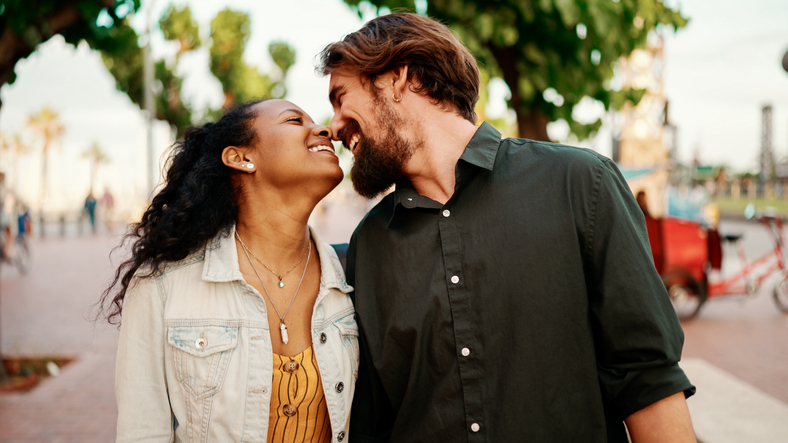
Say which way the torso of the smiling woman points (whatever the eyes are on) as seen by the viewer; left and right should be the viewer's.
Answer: facing the viewer and to the right of the viewer

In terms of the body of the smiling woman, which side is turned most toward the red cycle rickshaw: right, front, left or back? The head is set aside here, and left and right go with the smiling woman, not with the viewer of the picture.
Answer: left

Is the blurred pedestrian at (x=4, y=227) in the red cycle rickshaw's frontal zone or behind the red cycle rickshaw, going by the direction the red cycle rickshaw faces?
behind

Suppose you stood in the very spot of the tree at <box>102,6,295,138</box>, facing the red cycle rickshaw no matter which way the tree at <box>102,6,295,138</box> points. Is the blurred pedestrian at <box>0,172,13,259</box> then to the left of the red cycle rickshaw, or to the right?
right

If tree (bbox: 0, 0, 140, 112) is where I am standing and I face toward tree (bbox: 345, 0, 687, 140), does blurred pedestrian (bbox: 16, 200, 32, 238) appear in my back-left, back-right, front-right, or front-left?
back-left

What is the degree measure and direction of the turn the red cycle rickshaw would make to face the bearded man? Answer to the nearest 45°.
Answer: approximately 90° to its right

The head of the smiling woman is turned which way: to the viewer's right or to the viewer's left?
to the viewer's right

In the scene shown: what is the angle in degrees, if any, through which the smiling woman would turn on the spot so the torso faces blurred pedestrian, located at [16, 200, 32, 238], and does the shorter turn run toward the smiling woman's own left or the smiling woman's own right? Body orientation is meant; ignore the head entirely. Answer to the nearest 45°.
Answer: approximately 135° to the smiling woman's own left

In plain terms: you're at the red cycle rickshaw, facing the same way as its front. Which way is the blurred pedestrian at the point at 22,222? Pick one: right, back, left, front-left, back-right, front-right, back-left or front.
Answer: back

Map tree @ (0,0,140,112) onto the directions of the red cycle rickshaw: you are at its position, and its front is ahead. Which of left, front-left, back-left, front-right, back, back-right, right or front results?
back-right

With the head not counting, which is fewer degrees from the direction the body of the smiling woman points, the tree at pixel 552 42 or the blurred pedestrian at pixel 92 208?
the tree

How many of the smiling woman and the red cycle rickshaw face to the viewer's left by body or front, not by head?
0
